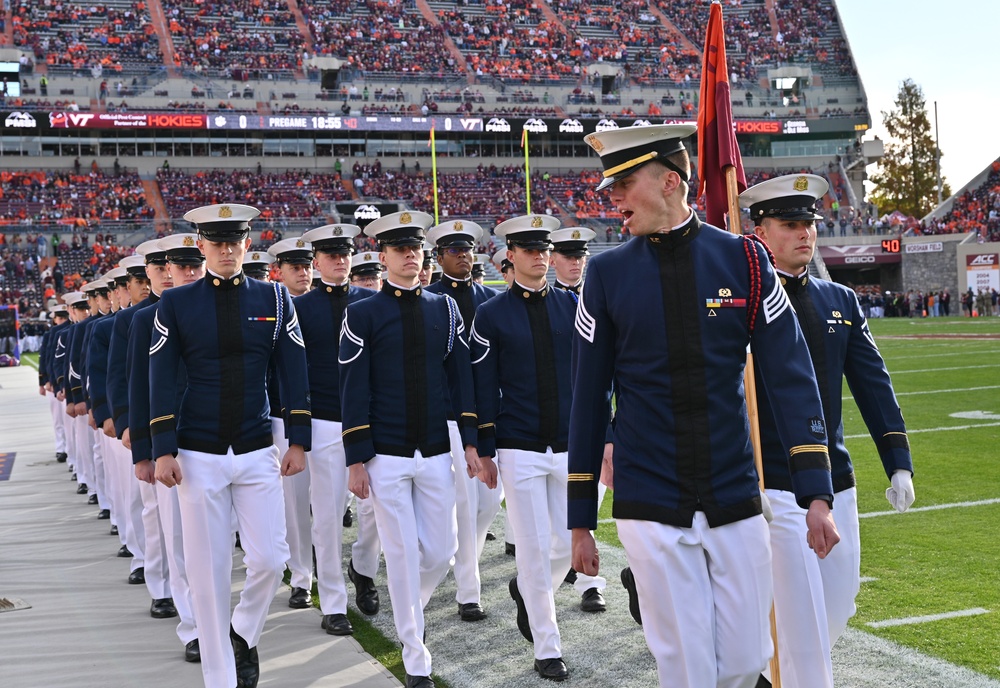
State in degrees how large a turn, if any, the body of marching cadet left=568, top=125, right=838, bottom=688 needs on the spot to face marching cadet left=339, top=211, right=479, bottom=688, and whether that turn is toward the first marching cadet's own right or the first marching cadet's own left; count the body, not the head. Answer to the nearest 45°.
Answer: approximately 135° to the first marching cadet's own right

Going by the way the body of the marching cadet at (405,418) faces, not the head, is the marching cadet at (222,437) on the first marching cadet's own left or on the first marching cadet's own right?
on the first marching cadet's own right

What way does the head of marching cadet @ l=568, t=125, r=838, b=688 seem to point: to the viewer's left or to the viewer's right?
to the viewer's left

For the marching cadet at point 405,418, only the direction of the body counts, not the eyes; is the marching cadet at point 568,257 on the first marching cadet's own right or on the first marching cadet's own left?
on the first marching cadet's own left

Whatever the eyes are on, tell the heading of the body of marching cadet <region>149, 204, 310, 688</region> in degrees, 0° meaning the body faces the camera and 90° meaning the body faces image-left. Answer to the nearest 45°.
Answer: approximately 0°

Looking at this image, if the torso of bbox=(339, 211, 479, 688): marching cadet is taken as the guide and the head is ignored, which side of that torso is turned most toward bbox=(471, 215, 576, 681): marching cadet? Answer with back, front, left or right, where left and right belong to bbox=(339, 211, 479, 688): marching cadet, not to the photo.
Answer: left

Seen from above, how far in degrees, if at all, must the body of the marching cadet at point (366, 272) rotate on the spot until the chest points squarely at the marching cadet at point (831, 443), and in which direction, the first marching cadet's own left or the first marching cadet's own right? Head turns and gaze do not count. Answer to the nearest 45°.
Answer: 0° — they already face them

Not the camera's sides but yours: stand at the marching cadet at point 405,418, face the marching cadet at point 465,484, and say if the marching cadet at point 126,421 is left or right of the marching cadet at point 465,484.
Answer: left
